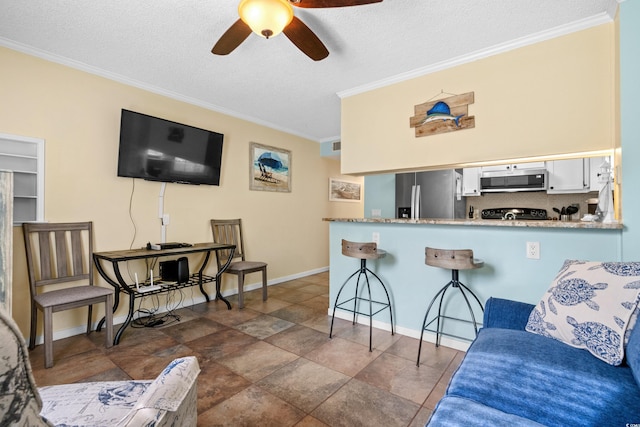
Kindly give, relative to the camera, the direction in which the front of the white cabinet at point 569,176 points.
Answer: facing the viewer

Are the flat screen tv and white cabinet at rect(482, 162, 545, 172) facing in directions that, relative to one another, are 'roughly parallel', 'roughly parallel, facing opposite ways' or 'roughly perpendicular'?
roughly perpendicular

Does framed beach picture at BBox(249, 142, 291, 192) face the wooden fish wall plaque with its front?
yes

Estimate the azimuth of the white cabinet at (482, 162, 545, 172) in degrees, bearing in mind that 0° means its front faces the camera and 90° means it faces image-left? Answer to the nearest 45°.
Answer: approximately 0°

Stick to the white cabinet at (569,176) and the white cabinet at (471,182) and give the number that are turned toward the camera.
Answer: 2

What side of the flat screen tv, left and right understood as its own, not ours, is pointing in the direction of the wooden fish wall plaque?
front

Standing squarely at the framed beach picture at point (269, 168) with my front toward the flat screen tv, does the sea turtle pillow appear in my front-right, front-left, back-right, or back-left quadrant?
front-left

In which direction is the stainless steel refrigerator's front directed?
toward the camera

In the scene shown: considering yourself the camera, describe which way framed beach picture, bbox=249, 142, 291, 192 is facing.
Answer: facing the viewer and to the right of the viewer

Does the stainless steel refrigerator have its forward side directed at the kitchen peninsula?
yes

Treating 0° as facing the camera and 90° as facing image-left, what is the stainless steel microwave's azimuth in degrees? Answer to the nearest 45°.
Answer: approximately 0°

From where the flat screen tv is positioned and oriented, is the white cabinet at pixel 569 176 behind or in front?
in front

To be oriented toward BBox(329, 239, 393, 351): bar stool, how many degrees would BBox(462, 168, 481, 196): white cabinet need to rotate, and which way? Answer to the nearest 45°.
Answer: approximately 45° to its right

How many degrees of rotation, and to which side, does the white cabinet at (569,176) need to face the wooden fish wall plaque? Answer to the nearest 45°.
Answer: approximately 45° to its right

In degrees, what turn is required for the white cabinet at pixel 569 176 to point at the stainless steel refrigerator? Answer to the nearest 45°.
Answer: approximately 90° to its right

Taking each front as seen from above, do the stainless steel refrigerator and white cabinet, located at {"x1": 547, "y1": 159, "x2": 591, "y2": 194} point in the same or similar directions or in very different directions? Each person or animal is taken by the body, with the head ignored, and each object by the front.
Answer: same or similar directions

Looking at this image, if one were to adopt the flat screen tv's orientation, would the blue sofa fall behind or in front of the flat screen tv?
in front
